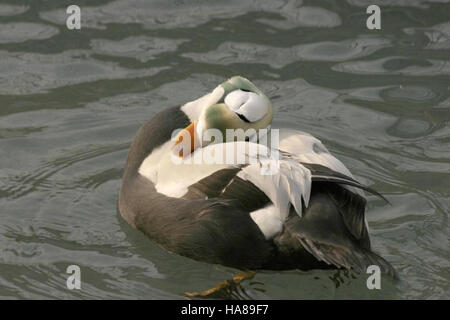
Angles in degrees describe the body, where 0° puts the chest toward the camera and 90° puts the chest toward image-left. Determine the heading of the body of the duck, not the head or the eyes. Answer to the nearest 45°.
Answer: approximately 90°
